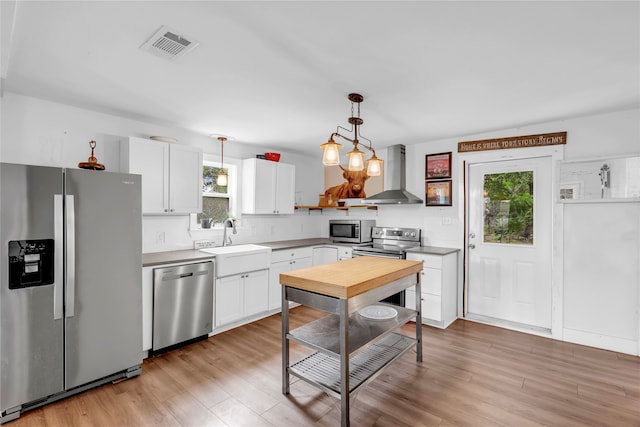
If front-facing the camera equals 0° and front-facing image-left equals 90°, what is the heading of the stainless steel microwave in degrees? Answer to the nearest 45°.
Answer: approximately 45°

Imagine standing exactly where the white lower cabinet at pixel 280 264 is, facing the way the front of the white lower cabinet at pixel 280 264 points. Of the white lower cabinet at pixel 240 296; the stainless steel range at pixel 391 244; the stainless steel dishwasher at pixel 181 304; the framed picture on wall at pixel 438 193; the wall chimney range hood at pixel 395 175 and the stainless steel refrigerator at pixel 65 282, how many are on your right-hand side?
3

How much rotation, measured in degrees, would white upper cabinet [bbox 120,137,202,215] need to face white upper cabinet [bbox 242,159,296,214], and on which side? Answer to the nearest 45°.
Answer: approximately 45° to its left
